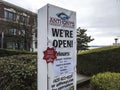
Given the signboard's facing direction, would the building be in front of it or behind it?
behind

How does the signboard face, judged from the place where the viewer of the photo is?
facing the viewer and to the right of the viewer

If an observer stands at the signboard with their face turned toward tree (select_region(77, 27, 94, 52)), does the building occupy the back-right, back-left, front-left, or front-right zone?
front-left

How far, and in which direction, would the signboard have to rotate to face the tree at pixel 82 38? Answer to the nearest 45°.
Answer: approximately 135° to its left

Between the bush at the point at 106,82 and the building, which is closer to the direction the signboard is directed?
the bush

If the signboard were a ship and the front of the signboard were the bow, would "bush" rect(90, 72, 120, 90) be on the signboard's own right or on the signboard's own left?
on the signboard's own left

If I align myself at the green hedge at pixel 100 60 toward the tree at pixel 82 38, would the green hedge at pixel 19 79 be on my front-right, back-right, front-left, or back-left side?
back-left
